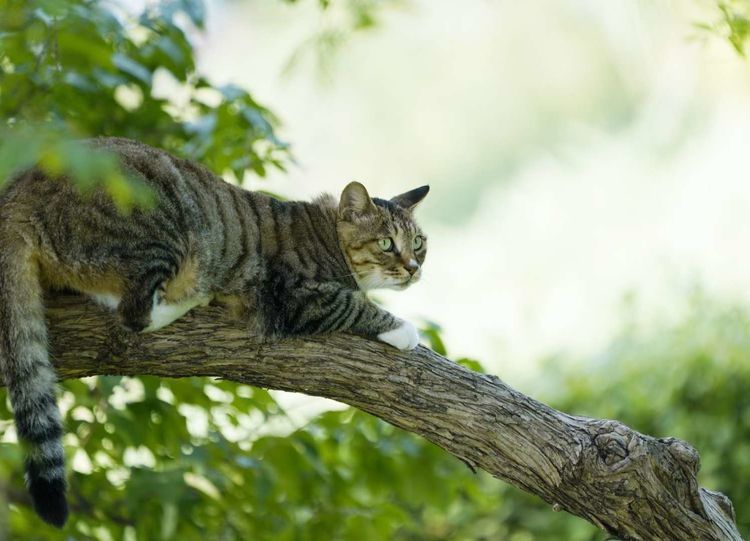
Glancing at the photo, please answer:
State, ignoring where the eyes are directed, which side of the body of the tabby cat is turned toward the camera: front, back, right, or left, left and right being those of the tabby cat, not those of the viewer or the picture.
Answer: right
